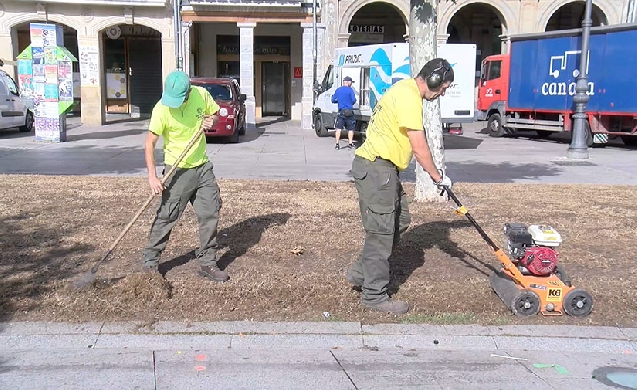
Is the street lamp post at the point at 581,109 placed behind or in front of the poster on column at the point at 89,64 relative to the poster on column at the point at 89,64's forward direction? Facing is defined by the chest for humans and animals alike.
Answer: in front

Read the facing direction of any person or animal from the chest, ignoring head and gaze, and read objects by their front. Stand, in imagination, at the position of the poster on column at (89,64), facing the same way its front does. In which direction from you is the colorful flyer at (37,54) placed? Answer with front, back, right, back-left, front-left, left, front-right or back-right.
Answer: front

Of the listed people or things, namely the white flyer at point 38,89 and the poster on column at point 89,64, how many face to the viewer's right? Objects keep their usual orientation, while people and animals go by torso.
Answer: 0

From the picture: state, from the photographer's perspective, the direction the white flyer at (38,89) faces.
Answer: facing the viewer

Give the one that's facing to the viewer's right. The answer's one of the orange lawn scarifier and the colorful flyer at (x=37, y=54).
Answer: the orange lawn scarifier

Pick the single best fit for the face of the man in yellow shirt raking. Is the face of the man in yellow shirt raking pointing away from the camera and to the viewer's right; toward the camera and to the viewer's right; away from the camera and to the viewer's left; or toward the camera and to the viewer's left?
toward the camera and to the viewer's left

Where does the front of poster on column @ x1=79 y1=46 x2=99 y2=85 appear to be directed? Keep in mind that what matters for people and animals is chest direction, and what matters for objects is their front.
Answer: toward the camera

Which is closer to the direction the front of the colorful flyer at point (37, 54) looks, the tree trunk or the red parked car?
the tree trunk

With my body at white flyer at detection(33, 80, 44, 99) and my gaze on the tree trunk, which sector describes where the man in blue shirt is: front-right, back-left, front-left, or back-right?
front-left

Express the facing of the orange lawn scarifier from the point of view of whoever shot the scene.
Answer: facing to the right of the viewer

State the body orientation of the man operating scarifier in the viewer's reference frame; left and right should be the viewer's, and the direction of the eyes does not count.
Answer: facing to the right of the viewer
